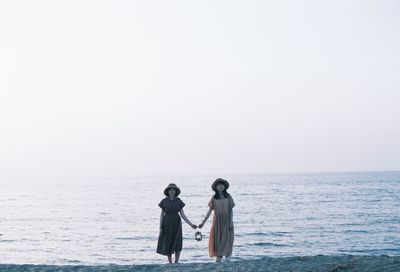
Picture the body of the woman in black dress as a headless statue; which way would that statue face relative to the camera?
toward the camera

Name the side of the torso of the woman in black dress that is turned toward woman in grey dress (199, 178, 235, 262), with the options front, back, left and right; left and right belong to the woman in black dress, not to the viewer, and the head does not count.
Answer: left

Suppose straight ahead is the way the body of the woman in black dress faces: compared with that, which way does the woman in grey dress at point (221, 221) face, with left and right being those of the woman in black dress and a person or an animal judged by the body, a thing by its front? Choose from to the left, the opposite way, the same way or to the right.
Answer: the same way

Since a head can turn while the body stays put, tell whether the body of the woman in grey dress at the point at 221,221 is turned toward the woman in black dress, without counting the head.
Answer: no

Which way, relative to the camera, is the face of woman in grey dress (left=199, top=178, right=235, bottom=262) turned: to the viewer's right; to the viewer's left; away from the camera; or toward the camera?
toward the camera

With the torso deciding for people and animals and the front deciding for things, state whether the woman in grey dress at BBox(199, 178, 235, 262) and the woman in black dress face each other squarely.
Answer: no

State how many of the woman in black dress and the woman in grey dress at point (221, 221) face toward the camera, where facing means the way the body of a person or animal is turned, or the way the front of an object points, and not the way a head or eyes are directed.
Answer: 2
